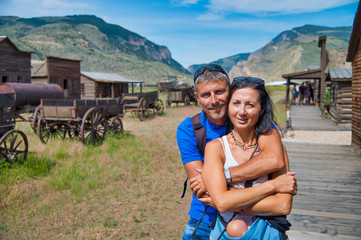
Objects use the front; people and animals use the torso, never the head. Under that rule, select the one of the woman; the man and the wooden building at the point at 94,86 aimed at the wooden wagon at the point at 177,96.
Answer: the wooden building

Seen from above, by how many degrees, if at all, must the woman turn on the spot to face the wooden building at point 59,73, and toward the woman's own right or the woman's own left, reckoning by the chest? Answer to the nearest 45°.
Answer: approximately 135° to the woman's own right

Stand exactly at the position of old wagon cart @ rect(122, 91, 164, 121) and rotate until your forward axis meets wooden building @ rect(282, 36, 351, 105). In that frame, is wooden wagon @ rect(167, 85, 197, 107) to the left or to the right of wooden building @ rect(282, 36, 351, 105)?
left

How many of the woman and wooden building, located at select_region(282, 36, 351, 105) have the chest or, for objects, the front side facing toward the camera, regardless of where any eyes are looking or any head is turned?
1

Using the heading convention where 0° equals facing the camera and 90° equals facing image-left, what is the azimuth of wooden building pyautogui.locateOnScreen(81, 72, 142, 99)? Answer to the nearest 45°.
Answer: approximately 315°

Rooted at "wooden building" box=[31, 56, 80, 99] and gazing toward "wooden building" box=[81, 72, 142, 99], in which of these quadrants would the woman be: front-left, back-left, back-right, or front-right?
back-right

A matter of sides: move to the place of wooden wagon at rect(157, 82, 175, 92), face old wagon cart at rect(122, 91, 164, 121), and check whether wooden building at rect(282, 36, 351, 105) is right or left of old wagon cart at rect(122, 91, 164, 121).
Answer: left

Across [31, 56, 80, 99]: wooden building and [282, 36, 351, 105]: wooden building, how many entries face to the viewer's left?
1

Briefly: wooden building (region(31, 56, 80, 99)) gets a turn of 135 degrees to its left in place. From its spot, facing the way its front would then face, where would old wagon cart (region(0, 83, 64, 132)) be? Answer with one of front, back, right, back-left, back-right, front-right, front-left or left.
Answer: back

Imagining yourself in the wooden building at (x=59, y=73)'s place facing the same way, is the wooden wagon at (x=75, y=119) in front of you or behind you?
in front

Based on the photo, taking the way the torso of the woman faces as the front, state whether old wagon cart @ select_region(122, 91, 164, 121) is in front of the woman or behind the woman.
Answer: behind

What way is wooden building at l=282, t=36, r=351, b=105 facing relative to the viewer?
to the viewer's left

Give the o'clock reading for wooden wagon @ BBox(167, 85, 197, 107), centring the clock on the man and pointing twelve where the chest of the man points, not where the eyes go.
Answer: The wooden wagon is roughly at 7 o'clock from the man.

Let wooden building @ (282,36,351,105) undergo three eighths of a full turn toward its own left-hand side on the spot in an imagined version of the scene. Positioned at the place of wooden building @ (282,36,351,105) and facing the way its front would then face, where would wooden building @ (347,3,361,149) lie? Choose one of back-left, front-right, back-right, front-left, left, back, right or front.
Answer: front-right
